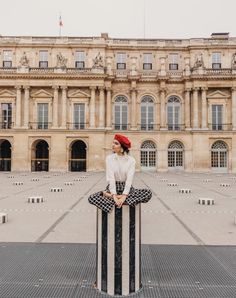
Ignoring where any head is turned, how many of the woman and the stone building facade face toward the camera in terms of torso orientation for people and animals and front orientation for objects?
2

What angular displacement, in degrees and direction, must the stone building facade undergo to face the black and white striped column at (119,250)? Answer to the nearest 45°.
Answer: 0° — it already faces it

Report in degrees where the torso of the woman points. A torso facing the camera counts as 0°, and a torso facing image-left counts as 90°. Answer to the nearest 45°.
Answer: approximately 0°

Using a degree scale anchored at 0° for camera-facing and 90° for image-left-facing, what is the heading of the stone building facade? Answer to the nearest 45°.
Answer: approximately 0°

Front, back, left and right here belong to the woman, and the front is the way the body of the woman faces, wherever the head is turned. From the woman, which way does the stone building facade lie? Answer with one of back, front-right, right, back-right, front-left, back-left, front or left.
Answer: back

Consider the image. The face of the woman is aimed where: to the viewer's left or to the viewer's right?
to the viewer's left

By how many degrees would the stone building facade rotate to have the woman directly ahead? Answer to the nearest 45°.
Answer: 0° — it already faces them
